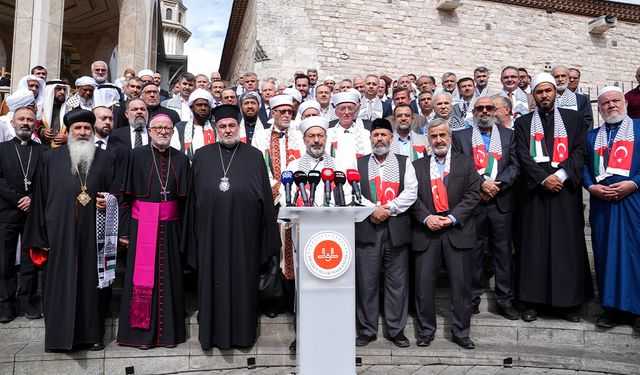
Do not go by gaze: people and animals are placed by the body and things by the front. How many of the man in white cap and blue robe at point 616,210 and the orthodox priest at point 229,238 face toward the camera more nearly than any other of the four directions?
2

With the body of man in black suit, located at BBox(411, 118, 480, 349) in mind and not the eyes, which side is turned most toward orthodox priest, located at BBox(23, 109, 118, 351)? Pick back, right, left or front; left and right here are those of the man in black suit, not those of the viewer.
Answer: right

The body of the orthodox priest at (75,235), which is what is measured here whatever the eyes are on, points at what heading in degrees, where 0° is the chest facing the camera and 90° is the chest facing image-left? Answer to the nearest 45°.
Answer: approximately 0°

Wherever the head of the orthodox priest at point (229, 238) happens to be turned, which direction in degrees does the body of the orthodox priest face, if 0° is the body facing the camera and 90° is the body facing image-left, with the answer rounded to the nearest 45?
approximately 0°

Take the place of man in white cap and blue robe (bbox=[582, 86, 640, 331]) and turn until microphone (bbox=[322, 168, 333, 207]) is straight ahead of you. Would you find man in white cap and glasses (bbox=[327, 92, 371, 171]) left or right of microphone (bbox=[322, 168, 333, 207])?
right
